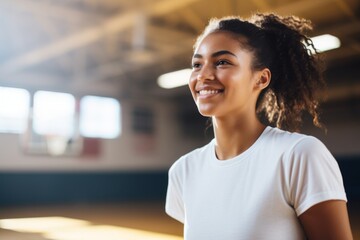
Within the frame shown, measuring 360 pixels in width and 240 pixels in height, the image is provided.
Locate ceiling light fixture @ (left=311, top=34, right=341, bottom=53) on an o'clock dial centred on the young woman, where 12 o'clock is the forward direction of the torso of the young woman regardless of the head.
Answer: The ceiling light fixture is roughly at 5 o'clock from the young woman.

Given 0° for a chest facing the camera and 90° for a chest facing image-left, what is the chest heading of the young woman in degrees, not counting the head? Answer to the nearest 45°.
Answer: approximately 45°

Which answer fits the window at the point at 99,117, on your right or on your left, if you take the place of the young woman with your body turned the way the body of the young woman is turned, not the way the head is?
on your right

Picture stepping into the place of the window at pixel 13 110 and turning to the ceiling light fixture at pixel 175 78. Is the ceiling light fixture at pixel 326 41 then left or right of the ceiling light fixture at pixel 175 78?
right

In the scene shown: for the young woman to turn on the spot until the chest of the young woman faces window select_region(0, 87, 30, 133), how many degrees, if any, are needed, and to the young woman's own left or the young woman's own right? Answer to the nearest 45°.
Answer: approximately 90° to the young woman's own right

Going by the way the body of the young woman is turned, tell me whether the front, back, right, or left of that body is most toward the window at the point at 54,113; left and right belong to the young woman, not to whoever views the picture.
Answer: right

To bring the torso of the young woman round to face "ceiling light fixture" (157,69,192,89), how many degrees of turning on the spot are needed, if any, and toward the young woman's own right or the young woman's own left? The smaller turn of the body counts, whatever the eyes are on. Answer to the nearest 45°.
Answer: approximately 135° to the young woman's own right
